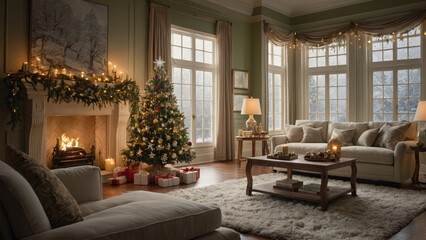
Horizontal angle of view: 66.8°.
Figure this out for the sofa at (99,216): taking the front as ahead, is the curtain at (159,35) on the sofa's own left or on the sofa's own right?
on the sofa's own left

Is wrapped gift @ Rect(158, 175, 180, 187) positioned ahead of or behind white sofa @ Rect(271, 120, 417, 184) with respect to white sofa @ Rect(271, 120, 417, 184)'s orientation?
ahead

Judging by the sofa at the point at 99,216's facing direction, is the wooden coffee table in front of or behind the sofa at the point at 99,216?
in front

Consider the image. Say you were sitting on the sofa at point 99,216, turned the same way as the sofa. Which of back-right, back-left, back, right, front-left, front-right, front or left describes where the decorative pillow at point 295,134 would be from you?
front-left

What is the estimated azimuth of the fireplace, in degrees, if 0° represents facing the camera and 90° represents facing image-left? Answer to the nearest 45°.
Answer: approximately 315°

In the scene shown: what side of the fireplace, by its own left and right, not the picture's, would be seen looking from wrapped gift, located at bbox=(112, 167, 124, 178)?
front

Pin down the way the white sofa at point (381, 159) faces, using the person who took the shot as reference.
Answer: facing the viewer and to the left of the viewer

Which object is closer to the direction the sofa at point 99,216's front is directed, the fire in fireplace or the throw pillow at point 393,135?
the throw pillow

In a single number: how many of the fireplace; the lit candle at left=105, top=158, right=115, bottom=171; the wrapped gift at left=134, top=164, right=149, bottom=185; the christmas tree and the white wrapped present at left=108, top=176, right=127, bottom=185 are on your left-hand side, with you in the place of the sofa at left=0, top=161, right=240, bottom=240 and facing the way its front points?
5

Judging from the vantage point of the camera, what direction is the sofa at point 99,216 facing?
facing to the right of the viewer

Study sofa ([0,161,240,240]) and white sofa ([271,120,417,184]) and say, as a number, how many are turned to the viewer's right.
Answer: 1

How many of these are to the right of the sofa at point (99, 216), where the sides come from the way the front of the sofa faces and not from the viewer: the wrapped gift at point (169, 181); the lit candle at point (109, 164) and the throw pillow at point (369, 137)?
0

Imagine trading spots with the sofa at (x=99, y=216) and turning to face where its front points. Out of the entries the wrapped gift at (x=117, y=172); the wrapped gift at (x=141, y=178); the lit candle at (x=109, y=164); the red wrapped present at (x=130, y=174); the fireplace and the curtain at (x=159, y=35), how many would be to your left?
6

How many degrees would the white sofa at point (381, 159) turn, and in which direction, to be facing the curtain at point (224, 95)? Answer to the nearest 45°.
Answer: approximately 90° to its right

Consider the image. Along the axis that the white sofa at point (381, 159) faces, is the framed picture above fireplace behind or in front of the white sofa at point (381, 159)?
in front
